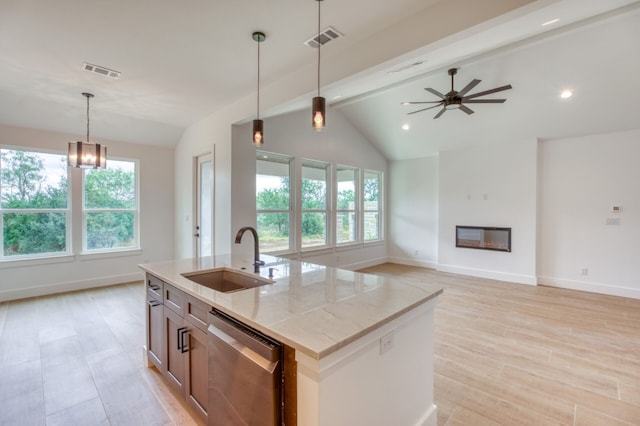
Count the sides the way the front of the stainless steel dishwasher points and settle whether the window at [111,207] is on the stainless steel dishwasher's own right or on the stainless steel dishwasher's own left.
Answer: on the stainless steel dishwasher's own right

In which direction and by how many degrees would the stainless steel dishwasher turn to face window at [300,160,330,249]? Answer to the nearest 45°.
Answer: approximately 135° to its right

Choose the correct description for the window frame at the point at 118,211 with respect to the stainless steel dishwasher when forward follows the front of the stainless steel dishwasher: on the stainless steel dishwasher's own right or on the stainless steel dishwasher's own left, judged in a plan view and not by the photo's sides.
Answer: on the stainless steel dishwasher's own right

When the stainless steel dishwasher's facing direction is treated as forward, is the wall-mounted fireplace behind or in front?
behind

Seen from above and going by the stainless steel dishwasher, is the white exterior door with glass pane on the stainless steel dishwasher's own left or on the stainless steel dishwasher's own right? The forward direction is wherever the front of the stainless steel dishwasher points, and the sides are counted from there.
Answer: on the stainless steel dishwasher's own right

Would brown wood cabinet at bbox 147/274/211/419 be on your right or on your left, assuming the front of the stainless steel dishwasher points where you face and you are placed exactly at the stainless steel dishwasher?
on your right

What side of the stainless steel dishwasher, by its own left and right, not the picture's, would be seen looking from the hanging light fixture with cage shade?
right

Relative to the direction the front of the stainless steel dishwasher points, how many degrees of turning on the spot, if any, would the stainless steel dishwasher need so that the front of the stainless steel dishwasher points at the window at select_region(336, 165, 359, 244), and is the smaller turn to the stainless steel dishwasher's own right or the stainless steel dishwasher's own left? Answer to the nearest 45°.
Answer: approximately 180°

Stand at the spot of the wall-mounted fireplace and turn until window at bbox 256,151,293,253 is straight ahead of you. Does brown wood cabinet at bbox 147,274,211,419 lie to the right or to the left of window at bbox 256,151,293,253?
left

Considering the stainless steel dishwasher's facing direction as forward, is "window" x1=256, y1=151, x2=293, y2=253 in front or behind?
behind

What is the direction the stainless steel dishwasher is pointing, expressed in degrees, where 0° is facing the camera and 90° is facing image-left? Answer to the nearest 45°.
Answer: approximately 45°
